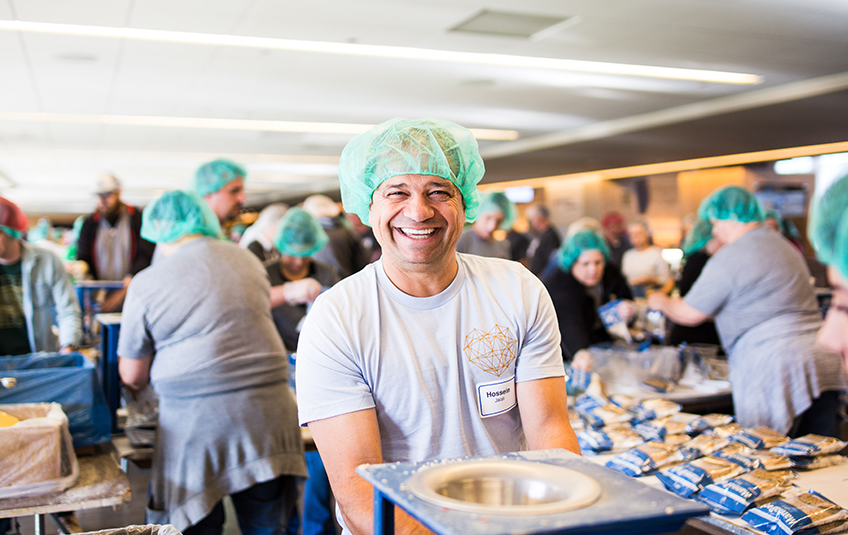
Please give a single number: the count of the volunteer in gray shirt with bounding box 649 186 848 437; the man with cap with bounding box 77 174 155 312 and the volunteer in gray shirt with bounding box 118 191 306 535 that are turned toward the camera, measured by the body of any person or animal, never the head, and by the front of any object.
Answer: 1

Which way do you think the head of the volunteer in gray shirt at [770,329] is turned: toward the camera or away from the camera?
away from the camera

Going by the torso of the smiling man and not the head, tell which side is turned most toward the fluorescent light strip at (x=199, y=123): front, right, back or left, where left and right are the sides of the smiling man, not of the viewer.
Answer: back

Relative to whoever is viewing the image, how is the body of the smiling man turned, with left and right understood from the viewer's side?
facing the viewer

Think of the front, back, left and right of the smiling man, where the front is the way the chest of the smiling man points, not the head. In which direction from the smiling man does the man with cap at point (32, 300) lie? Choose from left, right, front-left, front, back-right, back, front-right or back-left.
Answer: back-right

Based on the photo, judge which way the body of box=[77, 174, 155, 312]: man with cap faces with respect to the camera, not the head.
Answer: toward the camera

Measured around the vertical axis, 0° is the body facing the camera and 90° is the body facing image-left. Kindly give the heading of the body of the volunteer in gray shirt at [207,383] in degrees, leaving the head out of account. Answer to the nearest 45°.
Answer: approximately 135°

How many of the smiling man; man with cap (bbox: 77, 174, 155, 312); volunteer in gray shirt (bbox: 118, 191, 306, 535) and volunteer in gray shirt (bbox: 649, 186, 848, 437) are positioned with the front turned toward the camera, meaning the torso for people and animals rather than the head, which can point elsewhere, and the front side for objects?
2

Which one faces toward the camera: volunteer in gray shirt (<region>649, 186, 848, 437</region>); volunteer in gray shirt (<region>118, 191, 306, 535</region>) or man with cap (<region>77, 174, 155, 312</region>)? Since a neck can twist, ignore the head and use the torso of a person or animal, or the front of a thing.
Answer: the man with cap

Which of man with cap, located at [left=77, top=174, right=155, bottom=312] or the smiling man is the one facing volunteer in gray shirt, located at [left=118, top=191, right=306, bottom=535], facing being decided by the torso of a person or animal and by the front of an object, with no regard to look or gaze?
the man with cap
